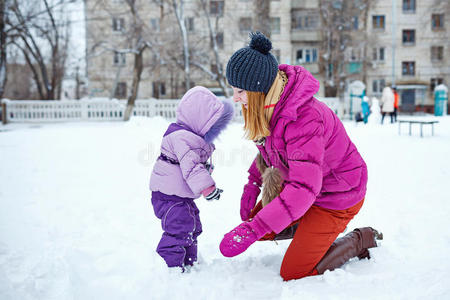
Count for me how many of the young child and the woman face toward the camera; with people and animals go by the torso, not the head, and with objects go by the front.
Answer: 0

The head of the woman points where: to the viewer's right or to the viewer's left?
to the viewer's left

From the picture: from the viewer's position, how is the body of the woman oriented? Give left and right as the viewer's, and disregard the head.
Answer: facing to the left of the viewer

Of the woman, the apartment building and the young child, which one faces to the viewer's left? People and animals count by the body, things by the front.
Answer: the woman

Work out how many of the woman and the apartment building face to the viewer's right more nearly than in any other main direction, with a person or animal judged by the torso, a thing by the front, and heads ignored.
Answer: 0

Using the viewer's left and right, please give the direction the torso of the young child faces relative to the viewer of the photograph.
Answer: facing to the right of the viewer

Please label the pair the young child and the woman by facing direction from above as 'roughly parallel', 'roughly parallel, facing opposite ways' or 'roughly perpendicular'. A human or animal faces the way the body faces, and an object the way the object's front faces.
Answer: roughly parallel, facing opposite ways

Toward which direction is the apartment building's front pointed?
toward the camera

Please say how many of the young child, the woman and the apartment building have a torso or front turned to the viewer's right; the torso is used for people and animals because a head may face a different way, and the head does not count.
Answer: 1

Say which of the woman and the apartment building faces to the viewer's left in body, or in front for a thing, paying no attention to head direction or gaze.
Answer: the woman

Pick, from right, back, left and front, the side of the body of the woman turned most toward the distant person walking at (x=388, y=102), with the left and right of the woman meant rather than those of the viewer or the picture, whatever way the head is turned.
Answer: right
